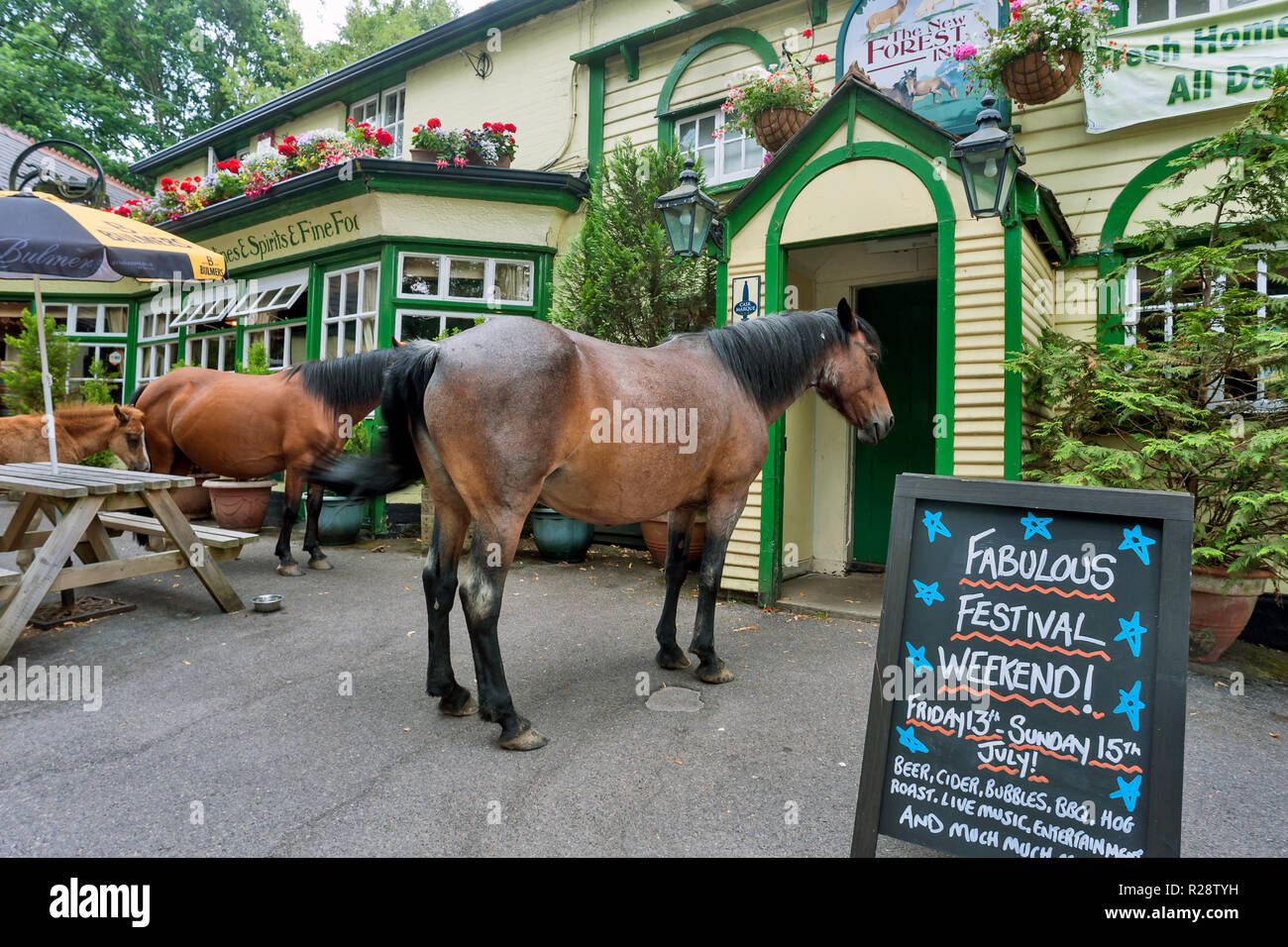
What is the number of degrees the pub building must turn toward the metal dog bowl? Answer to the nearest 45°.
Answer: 0° — it already faces it

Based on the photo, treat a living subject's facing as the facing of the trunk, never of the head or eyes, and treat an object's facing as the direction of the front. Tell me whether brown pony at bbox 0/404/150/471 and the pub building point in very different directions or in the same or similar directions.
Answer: very different directions

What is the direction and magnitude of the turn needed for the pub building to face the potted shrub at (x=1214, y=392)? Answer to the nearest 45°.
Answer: approximately 90° to its left

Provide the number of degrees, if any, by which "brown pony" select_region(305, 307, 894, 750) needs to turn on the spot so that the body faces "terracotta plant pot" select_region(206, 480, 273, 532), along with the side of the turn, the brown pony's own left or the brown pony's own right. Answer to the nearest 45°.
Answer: approximately 90° to the brown pony's own left

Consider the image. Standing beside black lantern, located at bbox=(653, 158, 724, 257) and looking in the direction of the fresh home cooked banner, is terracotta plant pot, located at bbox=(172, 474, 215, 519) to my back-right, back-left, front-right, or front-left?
back-left

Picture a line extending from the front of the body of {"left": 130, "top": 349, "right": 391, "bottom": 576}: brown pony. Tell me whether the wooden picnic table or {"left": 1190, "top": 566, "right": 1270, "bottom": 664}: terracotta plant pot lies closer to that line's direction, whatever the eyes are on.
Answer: the terracotta plant pot

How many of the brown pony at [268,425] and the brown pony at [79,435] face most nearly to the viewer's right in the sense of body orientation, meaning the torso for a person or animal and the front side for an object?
2

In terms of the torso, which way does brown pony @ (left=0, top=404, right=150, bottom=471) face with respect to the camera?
to the viewer's right

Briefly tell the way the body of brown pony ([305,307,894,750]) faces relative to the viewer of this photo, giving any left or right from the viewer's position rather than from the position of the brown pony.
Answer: facing away from the viewer and to the right of the viewer
